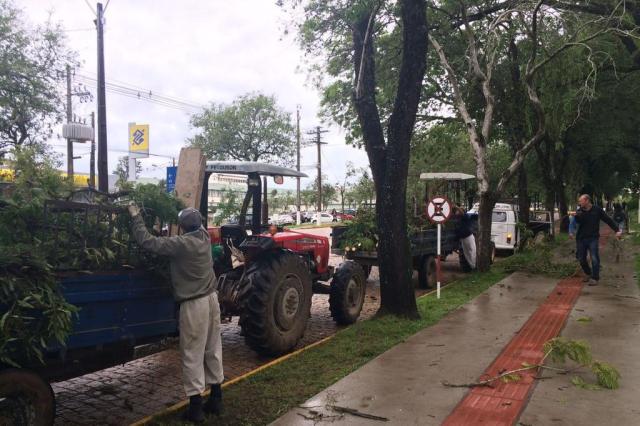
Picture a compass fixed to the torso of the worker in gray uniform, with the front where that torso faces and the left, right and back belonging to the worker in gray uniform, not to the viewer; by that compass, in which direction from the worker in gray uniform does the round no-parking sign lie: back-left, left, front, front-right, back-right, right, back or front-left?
right

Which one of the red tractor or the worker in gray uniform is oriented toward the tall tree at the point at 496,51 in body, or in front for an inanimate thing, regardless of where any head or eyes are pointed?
the red tractor

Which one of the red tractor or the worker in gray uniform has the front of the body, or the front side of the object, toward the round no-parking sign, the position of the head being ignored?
the red tractor

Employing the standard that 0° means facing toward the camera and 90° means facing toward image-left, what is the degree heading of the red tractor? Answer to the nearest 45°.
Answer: approximately 225°

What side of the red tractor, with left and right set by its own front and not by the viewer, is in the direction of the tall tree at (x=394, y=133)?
front

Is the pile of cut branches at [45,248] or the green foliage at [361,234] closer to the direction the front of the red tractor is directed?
the green foliage

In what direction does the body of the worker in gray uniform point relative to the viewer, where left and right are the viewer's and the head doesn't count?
facing away from the viewer and to the left of the viewer

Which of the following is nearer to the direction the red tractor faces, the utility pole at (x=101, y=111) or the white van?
the white van

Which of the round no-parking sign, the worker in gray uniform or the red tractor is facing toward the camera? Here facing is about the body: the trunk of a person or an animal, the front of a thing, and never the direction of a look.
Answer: the round no-parking sign

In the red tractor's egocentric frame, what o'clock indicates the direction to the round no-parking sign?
The round no-parking sign is roughly at 12 o'clock from the red tractor.

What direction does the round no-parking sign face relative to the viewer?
toward the camera

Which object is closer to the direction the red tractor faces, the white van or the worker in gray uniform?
the white van

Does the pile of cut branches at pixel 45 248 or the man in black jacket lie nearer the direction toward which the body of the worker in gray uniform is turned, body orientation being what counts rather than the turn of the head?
the pile of cut branches

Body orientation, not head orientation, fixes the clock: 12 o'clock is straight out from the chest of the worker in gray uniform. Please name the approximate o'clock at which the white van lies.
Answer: The white van is roughly at 3 o'clock from the worker in gray uniform.
